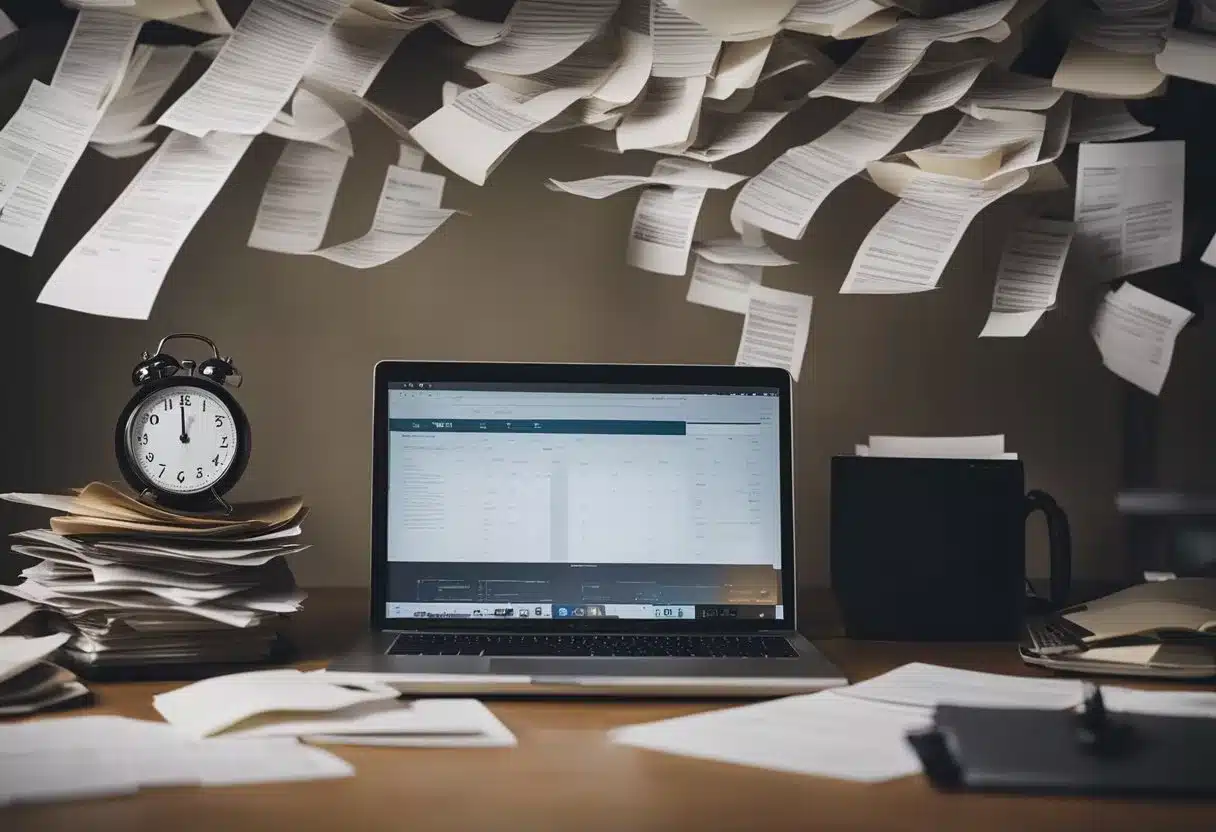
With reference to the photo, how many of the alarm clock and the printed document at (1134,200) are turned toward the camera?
2

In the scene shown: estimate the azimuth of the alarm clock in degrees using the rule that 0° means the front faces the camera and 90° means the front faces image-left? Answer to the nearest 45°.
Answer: approximately 0°

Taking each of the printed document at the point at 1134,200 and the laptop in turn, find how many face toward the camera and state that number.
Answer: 2

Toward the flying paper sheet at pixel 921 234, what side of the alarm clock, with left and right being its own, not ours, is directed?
left

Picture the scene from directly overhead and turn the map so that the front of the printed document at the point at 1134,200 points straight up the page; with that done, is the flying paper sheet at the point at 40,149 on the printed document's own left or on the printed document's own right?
on the printed document's own right

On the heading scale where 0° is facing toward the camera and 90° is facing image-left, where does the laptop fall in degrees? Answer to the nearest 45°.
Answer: approximately 0°
